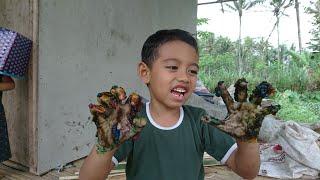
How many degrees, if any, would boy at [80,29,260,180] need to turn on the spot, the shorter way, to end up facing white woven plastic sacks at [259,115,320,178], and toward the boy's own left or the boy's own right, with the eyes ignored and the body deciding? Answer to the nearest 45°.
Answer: approximately 135° to the boy's own left

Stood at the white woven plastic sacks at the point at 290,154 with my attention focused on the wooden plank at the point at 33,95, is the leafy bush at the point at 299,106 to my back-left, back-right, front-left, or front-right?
back-right

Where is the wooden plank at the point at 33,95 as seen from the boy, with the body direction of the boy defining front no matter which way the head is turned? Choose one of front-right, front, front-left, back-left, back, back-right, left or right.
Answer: back-right

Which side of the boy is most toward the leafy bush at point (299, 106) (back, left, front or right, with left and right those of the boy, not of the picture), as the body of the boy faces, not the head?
back

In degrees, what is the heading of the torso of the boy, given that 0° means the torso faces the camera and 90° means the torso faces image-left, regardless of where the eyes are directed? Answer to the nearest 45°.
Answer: approximately 0°
